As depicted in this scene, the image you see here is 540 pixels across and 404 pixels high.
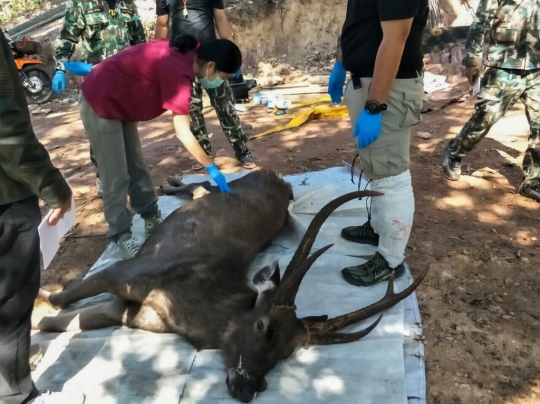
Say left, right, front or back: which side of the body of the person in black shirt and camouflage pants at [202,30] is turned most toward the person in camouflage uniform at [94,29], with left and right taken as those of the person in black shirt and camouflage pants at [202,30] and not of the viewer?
right

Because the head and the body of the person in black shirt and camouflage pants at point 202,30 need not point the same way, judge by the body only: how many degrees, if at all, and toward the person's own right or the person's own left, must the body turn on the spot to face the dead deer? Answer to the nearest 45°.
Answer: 0° — they already face it

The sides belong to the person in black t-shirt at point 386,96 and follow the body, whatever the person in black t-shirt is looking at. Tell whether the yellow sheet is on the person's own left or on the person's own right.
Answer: on the person's own right

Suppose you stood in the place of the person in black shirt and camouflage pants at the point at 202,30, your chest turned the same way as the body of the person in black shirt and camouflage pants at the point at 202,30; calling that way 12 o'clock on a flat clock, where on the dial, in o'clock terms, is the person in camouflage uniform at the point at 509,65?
the person in camouflage uniform at the point at 509,65 is roughly at 10 o'clock from the person in black shirt and camouflage pants at the point at 202,30.

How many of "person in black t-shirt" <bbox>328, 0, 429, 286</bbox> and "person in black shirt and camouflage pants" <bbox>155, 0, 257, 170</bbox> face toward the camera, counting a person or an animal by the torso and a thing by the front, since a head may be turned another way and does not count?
1

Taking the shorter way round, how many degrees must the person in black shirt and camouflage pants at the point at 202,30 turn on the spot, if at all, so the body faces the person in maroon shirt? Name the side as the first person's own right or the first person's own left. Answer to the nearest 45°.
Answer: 0° — they already face them

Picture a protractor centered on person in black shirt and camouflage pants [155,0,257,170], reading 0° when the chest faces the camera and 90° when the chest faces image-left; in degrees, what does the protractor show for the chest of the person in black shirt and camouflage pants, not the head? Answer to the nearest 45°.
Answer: approximately 0°

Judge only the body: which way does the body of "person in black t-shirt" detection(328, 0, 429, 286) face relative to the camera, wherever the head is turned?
to the viewer's left

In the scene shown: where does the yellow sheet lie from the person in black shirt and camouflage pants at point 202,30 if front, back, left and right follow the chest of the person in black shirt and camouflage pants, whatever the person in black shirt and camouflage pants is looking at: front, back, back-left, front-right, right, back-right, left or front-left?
back-left

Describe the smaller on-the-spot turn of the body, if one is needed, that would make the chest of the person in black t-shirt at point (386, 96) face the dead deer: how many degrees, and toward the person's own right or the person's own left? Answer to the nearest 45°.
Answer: approximately 45° to the person's own left

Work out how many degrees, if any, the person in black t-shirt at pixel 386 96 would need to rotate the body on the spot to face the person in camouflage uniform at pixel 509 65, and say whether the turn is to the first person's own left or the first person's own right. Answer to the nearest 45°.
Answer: approximately 135° to the first person's own right

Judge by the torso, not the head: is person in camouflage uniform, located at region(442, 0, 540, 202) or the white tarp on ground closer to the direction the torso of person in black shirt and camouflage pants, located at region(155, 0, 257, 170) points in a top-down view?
the white tarp on ground
